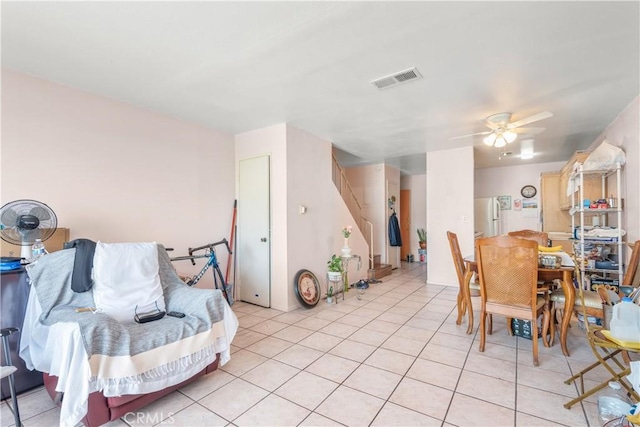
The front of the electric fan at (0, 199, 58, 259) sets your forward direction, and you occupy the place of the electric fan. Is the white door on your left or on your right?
on your left

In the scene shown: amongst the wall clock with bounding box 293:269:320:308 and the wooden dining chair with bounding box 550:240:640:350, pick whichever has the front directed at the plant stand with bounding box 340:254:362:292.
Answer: the wooden dining chair

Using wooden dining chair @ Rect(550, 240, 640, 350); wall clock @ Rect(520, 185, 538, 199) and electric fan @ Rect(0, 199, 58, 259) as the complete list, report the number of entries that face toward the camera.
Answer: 2

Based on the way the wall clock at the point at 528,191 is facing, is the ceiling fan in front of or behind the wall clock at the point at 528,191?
in front

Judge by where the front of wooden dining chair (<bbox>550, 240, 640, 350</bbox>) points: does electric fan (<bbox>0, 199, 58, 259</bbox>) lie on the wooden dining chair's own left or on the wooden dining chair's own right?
on the wooden dining chair's own left

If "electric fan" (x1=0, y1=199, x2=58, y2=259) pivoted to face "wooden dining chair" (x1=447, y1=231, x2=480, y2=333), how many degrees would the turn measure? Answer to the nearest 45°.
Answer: approximately 45° to its left

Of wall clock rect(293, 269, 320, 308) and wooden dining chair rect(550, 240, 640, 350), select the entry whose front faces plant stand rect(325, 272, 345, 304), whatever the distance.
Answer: the wooden dining chair

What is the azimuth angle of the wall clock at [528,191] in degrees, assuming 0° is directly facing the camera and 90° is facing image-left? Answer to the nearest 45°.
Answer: approximately 0°

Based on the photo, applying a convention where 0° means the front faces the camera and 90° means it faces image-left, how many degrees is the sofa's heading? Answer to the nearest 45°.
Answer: approximately 315°

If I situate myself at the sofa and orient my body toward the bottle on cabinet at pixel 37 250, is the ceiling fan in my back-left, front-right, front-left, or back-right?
back-right

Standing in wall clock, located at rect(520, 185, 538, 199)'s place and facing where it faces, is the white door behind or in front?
in front

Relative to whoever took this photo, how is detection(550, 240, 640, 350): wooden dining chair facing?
facing to the left of the viewer
